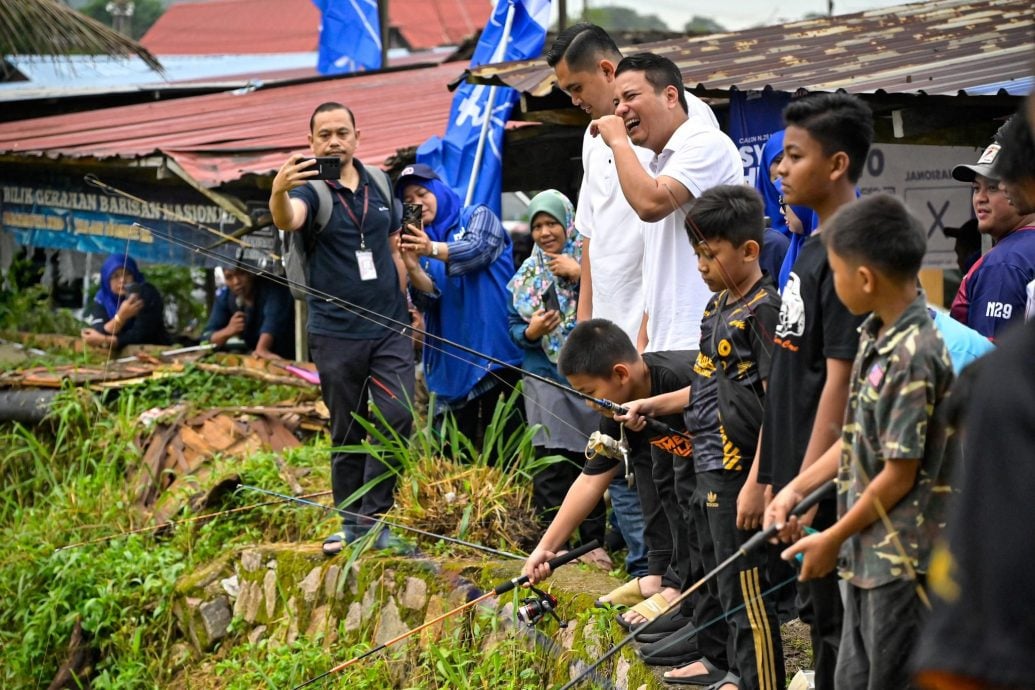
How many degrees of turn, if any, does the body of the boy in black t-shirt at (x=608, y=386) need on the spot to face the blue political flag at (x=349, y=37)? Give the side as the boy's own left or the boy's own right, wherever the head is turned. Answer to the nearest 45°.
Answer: approximately 135° to the boy's own right

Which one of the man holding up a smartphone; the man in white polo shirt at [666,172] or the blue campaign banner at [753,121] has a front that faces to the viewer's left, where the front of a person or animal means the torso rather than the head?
the man in white polo shirt

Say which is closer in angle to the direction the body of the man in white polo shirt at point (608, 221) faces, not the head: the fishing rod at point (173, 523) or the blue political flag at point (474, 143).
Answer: the fishing rod

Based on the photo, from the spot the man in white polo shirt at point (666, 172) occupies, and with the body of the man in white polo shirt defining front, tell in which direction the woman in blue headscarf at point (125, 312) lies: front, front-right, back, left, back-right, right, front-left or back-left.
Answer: front-right

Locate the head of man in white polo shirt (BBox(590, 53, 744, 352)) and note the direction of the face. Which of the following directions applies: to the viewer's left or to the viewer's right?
to the viewer's left

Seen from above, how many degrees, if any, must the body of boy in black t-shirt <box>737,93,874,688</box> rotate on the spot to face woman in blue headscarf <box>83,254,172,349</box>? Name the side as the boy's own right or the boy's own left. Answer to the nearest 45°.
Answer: approximately 45° to the boy's own right

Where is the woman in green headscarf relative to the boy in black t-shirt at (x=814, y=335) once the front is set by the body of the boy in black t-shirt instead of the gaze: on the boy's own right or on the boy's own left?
on the boy's own right

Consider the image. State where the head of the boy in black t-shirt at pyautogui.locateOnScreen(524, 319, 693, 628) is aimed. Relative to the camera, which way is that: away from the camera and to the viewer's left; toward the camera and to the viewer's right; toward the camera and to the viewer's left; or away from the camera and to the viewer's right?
toward the camera and to the viewer's left

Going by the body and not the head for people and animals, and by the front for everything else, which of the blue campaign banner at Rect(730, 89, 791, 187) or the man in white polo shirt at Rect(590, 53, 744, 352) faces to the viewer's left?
the man in white polo shirt

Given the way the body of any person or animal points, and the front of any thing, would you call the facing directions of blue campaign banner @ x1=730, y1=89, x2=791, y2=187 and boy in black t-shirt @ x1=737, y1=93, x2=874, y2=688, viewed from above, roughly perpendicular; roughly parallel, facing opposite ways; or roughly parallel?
roughly perpendicular

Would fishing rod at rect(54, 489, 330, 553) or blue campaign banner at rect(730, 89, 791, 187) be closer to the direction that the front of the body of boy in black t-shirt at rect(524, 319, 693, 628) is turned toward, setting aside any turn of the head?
the fishing rod

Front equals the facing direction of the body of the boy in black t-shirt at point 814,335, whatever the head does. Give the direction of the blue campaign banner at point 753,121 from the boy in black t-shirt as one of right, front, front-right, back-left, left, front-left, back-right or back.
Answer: right

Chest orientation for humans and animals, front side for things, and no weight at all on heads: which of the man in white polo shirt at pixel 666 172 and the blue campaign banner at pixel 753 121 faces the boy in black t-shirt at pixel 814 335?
the blue campaign banner

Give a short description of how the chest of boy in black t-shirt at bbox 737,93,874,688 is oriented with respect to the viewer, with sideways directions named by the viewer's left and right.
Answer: facing to the left of the viewer

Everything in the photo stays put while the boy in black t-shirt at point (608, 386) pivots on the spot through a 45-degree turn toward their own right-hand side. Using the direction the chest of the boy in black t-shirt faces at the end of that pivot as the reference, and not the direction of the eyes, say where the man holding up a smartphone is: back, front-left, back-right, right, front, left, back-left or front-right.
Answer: front-right

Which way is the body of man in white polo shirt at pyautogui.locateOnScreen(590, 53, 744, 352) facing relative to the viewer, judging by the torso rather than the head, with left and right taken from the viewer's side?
facing to the left of the viewer
